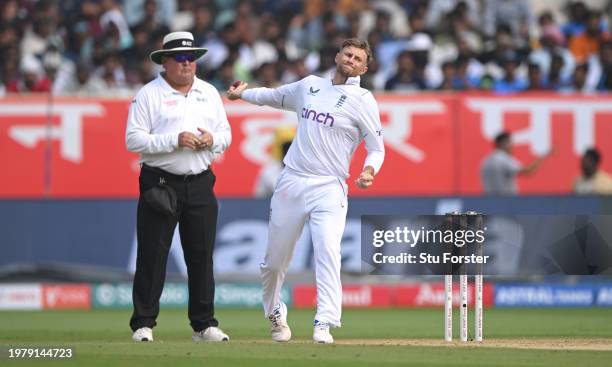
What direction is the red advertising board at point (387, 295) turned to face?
toward the camera

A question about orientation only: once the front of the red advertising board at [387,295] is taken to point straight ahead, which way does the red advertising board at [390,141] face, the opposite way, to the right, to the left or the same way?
the same way

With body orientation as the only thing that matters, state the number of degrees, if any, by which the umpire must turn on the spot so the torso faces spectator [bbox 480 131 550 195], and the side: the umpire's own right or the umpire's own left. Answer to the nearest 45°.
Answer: approximately 180°

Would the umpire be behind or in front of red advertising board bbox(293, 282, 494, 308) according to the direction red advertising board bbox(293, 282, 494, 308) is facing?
in front

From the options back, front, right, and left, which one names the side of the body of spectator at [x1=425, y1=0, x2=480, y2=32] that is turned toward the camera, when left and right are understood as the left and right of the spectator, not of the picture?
front

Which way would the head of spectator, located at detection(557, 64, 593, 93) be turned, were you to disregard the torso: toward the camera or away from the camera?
toward the camera

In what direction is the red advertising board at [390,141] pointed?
toward the camera

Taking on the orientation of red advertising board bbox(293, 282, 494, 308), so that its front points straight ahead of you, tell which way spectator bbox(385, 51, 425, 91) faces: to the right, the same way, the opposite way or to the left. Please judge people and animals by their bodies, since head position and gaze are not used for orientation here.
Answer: the same way

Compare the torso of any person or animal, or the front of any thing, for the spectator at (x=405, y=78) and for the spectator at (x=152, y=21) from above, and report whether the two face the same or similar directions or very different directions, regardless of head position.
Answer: same or similar directions

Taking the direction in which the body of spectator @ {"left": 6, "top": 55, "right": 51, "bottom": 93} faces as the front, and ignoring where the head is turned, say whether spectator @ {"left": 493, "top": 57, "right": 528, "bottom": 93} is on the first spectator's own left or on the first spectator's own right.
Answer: on the first spectator's own left

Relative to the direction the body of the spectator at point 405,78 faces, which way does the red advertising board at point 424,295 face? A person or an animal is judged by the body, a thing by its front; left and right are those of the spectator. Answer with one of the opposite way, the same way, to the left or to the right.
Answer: the same way

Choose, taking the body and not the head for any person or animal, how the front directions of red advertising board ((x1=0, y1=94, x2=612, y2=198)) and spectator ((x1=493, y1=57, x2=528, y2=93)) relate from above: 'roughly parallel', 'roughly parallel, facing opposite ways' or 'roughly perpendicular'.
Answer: roughly parallel
